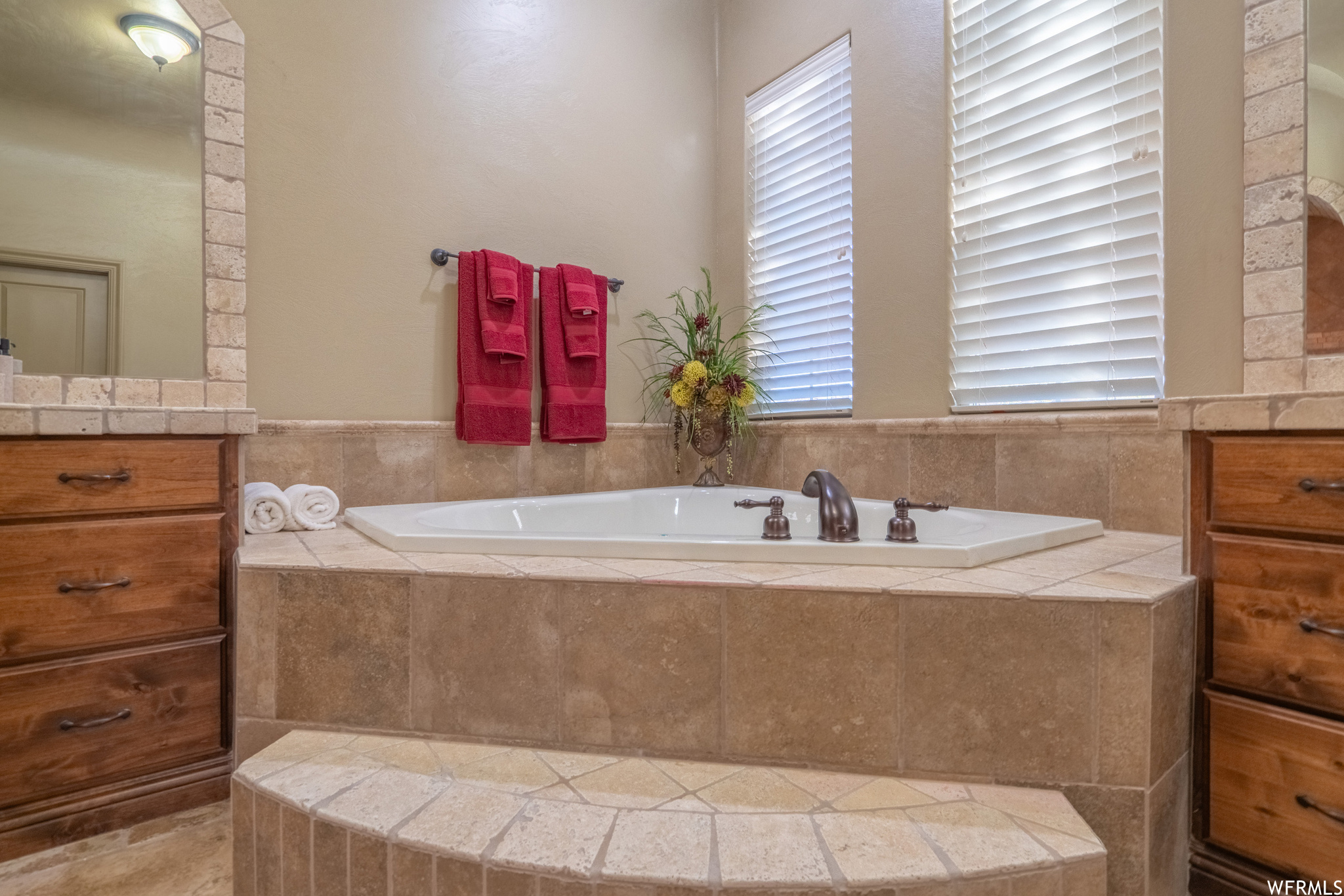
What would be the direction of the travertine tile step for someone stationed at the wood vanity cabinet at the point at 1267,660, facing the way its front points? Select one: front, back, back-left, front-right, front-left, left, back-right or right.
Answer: front

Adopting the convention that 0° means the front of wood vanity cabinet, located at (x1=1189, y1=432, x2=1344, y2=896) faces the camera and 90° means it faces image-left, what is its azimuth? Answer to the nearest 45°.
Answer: approximately 45°

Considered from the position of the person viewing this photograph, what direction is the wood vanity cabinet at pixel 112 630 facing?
facing the viewer and to the right of the viewer

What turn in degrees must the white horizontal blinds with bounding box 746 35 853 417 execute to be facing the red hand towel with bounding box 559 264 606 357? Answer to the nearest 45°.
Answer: approximately 45° to its right

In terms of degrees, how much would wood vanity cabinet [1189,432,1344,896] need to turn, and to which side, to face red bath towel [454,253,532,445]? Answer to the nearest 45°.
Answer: approximately 45° to its right

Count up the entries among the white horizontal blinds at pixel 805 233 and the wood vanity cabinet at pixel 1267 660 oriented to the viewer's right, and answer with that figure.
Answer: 0

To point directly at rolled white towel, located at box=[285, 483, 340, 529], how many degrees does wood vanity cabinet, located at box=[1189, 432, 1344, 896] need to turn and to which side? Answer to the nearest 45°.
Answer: approximately 45° to its right

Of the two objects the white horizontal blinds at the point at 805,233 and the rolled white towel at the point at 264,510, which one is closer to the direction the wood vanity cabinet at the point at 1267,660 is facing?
the rolled white towel

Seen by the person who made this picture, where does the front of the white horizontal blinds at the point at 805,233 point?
facing the viewer and to the left of the viewer

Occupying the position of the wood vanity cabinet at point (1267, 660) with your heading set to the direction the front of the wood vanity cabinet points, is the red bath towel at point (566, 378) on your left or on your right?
on your right
